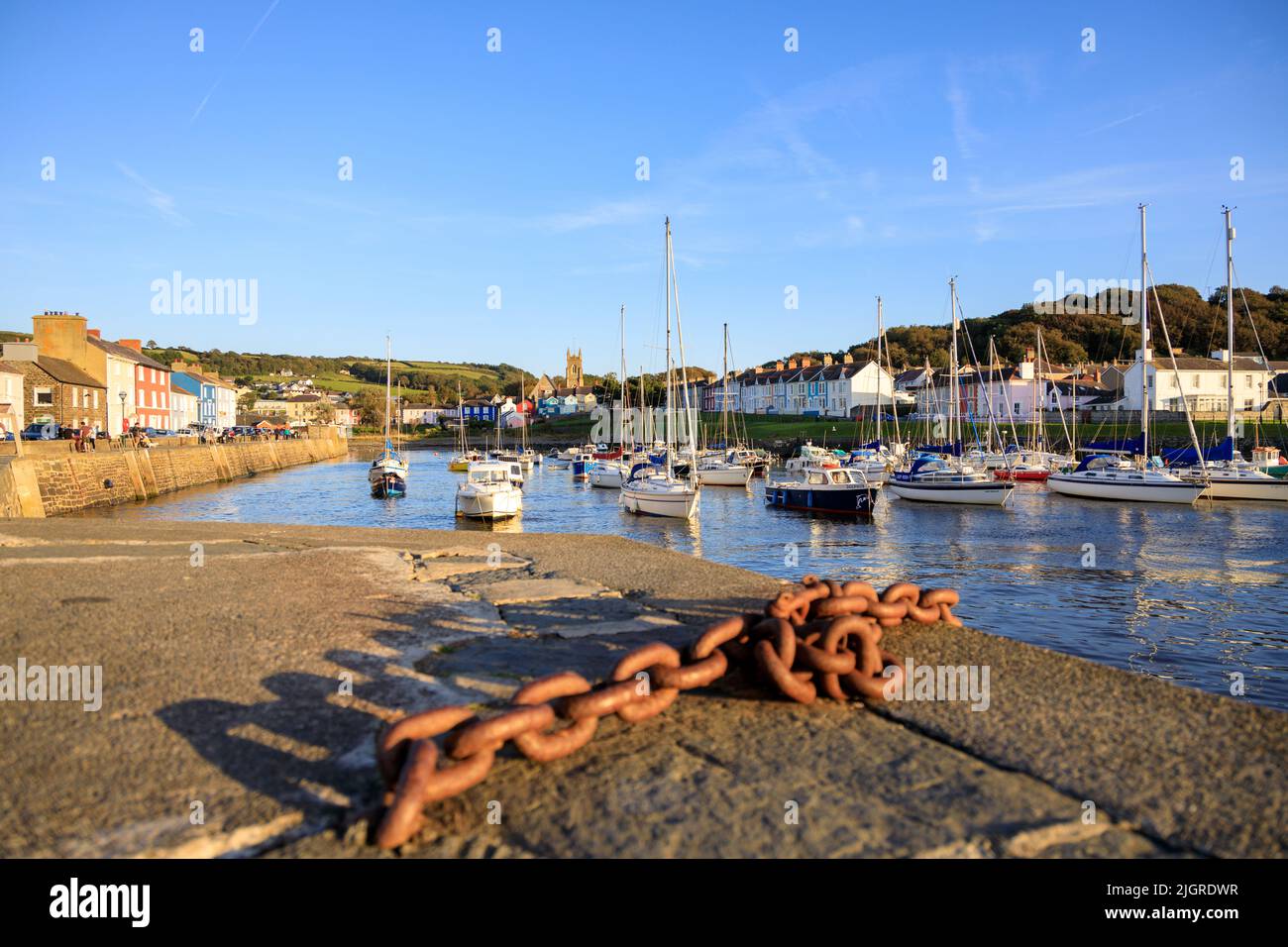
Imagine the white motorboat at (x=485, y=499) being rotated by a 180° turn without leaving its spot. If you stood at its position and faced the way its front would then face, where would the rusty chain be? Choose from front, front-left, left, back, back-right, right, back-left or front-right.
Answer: back

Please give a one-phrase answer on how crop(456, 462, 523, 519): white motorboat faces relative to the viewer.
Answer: facing the viewer
